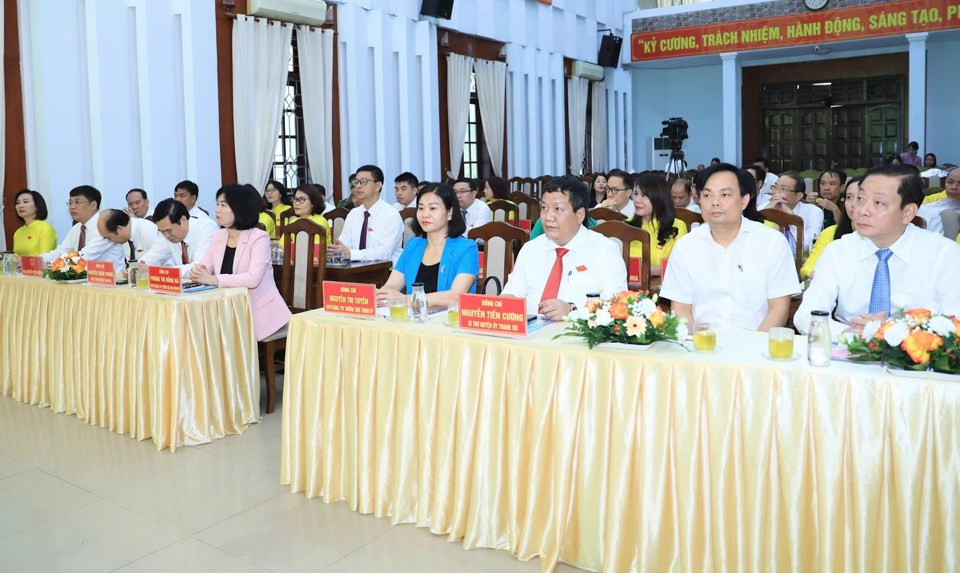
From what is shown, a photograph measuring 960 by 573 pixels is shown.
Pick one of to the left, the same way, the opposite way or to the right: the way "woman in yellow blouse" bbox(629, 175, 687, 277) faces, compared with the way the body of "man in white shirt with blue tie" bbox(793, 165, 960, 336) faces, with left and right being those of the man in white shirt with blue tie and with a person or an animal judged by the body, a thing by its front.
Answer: the same way

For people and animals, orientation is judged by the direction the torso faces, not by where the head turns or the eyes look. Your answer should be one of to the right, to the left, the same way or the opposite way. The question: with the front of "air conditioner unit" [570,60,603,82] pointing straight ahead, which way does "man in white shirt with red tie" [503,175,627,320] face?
to the right

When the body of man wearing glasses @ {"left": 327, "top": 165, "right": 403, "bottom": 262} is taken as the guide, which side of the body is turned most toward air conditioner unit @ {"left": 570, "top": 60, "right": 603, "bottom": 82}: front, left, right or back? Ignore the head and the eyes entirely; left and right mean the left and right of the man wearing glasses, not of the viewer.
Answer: back

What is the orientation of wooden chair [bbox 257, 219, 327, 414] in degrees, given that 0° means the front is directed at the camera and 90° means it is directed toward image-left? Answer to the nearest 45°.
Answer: approximately 45°

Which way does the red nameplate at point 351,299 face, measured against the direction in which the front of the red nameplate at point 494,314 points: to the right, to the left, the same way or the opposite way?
the same way

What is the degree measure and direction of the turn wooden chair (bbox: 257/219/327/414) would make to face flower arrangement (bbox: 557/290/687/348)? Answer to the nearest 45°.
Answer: approximately 45° to its left

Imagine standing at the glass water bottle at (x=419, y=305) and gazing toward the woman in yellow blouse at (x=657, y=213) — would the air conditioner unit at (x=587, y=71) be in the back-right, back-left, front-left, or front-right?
front-left

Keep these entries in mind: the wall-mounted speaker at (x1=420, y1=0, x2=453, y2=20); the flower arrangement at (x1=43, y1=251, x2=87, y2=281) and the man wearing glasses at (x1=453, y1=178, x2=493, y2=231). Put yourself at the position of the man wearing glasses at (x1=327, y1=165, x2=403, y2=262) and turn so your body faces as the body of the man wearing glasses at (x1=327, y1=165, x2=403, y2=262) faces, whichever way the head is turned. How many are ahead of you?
1

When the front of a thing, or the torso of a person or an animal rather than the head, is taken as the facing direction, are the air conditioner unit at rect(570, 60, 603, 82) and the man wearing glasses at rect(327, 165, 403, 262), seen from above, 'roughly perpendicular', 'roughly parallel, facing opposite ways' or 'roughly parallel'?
roughly perpendicular

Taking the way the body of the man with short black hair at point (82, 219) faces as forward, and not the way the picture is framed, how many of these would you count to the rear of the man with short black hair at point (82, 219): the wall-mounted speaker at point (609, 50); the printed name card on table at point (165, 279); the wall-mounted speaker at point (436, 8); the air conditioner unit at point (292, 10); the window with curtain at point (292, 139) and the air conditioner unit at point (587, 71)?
5

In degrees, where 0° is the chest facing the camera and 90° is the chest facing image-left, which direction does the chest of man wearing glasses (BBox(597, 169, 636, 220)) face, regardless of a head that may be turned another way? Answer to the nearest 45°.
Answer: approximately 45°

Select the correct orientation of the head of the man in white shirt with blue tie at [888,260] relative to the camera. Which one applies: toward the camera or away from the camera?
toward the camera

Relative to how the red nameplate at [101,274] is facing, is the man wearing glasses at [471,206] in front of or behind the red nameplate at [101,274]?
behind

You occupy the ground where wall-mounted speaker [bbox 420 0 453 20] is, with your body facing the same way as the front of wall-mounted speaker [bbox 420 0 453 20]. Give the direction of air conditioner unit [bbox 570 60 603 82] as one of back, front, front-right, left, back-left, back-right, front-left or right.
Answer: left

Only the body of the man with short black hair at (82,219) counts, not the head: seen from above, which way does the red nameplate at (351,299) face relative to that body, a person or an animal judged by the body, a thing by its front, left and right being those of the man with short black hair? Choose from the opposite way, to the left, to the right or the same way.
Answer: the same way

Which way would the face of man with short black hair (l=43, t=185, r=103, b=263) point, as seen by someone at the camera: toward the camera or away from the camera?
toward the camera

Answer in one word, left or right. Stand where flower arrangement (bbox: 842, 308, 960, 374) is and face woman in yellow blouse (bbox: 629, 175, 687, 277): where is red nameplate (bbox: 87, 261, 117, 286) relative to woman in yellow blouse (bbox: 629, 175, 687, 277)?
left

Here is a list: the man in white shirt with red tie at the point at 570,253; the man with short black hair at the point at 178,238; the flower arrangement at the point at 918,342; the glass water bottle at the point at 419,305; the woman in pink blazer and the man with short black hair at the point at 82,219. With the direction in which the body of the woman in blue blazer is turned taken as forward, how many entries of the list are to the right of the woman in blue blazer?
3
